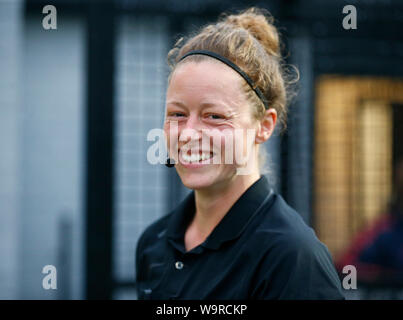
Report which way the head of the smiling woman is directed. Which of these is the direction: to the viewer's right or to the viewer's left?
to the viewer's left

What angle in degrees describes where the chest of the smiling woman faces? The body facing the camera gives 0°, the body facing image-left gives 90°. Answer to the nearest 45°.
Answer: approximately 45°
